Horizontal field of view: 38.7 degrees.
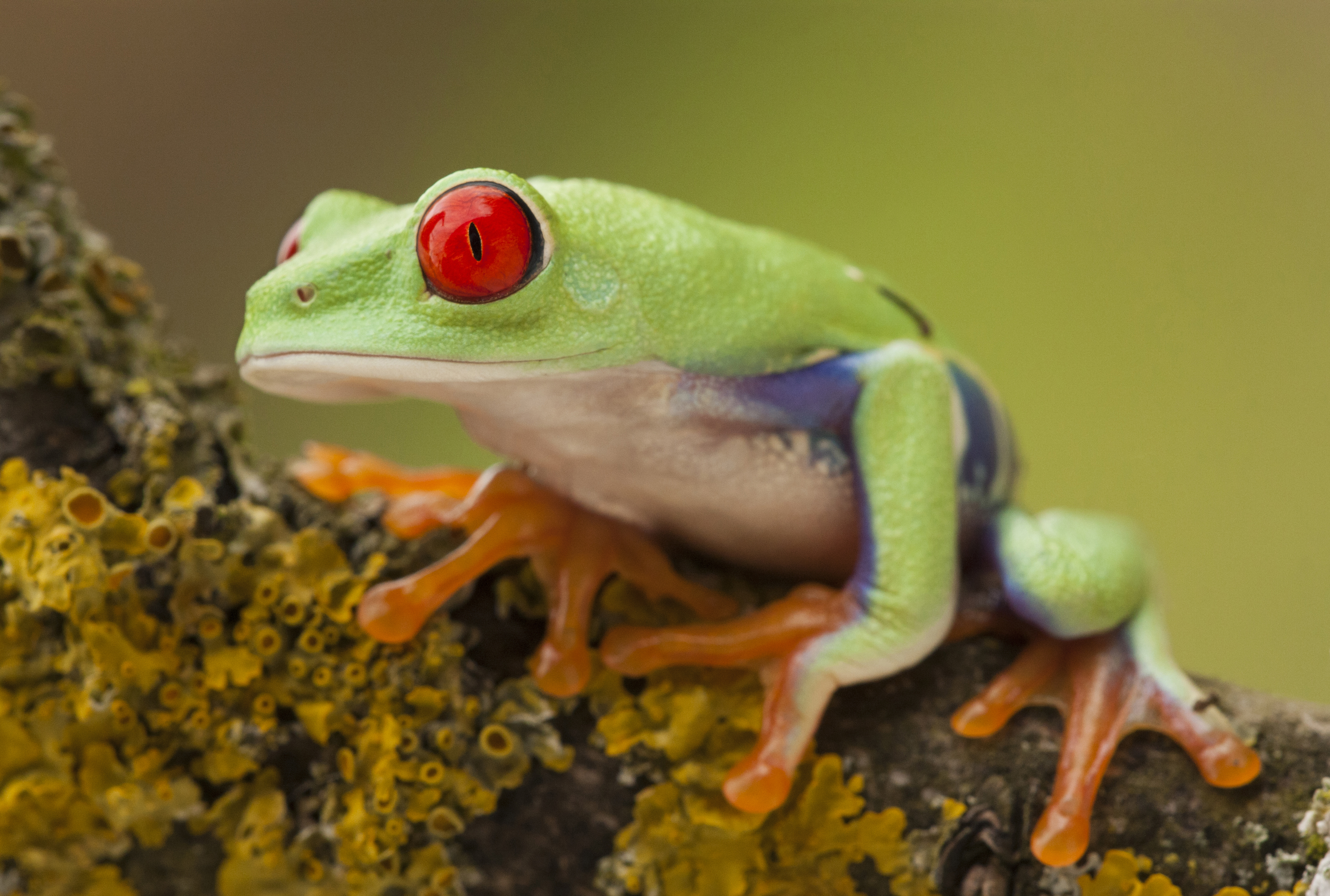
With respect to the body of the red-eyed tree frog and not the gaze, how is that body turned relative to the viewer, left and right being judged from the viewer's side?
facing the viewer and to the left of the viewer
